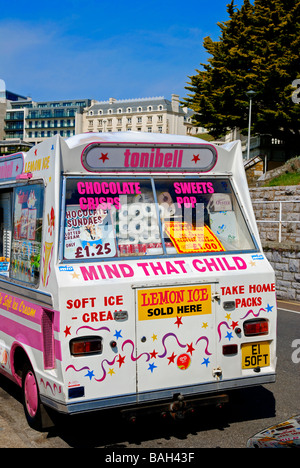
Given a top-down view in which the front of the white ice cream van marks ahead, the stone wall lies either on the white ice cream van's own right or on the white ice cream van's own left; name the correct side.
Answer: on the white ice cream van's own right

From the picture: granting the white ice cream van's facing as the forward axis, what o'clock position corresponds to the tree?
The tree is roughly at 2 o'clock from the white ice cream van.

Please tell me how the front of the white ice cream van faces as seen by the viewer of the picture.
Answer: facing away from the viewer and to the left of the viewer
